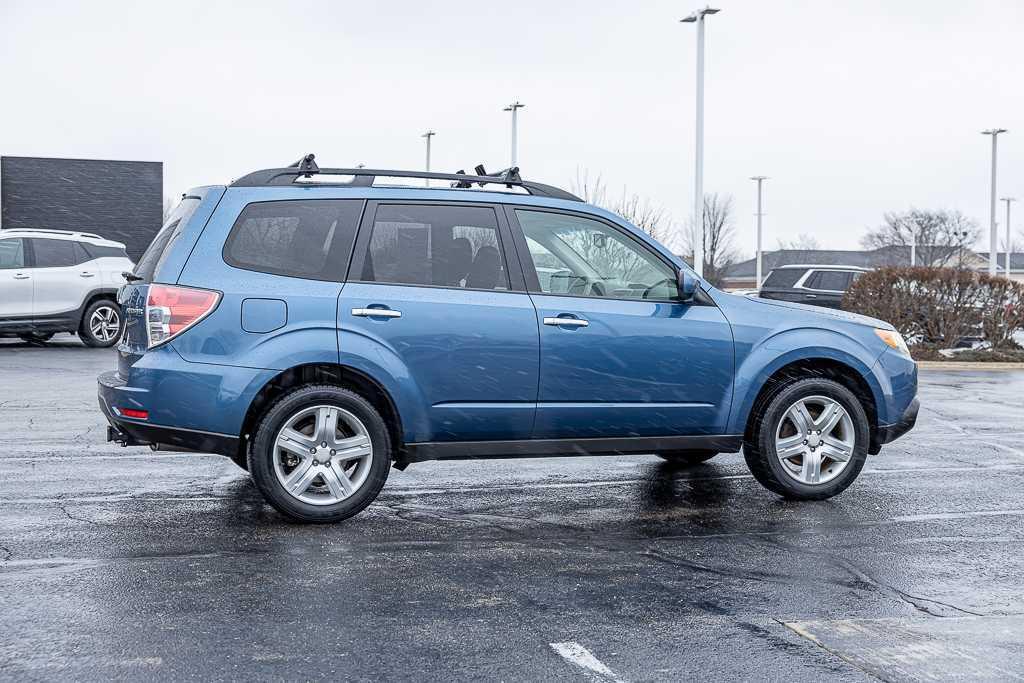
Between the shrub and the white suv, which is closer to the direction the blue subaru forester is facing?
the shrub

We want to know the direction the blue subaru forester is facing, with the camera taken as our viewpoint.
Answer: facing to the right of the viewer

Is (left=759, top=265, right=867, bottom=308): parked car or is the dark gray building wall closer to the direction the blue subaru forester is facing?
the parked car

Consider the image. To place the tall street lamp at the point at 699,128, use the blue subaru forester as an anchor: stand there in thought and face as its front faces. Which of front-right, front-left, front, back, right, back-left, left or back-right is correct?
left

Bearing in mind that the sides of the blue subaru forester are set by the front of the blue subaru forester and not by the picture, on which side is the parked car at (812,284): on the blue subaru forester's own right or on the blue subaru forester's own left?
on the blue subaru forester's own left

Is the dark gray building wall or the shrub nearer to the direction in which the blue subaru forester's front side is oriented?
the shrub

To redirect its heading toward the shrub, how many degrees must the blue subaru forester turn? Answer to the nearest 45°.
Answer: approximately 45° to its left

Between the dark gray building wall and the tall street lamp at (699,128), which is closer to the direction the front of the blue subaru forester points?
the tall street lamp

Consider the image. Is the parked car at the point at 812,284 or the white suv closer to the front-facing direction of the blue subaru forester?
the parked car

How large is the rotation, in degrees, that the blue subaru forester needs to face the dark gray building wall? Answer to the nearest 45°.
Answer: approximately 90° to its left

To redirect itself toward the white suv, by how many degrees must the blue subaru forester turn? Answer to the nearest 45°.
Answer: approximately 135° to its left
